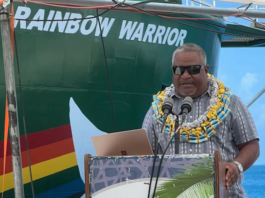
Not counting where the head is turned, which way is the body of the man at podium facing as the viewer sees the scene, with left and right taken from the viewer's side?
facing the viewer and to the left of the viewer

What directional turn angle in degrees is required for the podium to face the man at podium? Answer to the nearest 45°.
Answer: approximately 135° to its left

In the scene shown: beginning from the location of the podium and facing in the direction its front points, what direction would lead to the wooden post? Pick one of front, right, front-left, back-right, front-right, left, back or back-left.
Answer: back-right

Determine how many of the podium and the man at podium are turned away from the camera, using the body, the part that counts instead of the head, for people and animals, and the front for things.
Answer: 0

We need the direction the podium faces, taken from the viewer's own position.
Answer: facing the viewer

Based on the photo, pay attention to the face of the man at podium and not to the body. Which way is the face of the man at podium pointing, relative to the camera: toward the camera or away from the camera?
toward the camera

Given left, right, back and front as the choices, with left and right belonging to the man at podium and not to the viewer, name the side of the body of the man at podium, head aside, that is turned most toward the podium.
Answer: front
